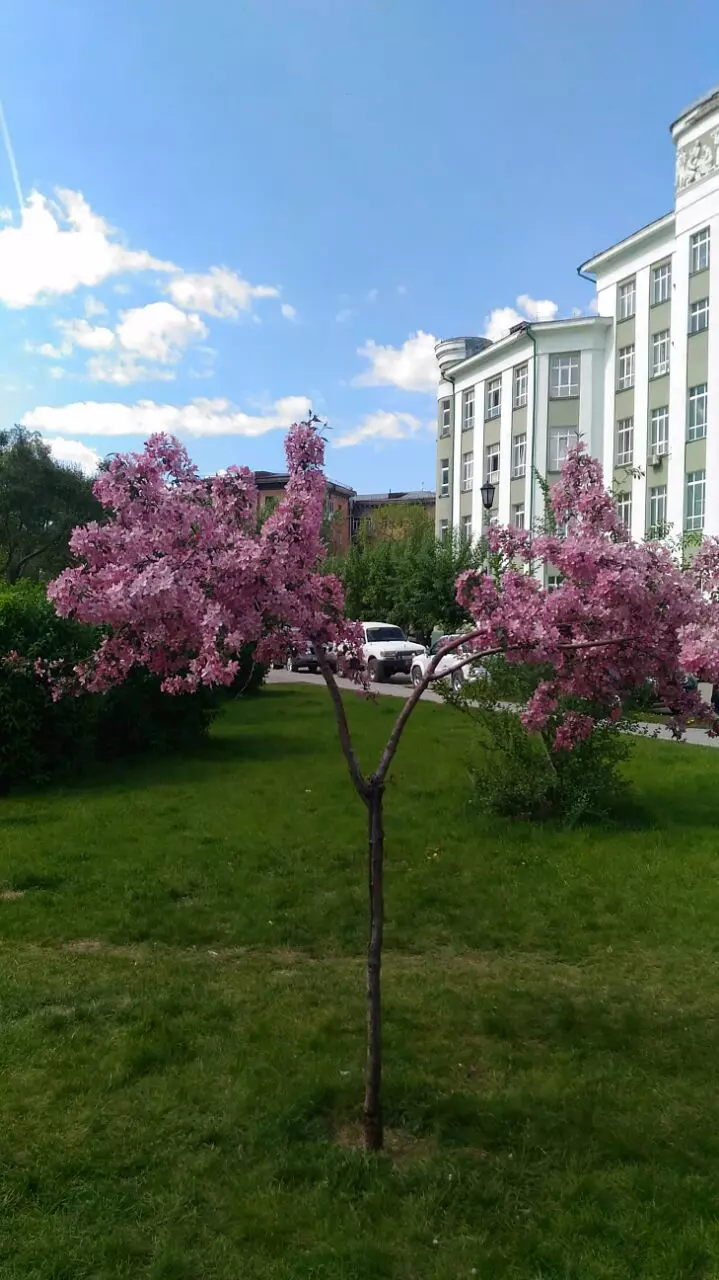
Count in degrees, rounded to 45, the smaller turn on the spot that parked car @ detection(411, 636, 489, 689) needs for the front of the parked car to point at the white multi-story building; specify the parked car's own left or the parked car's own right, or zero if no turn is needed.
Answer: approximately 90° to the parked car's own right

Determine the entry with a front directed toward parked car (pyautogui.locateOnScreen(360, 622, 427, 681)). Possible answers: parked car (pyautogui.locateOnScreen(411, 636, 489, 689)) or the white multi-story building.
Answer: the white multi-story building

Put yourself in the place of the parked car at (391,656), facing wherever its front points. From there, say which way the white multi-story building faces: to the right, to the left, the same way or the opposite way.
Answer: to the right

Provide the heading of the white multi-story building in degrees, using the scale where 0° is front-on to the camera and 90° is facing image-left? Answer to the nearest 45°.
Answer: approximately 45°

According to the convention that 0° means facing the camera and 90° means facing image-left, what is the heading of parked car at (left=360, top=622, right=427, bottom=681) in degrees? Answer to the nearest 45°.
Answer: approximately 315°
